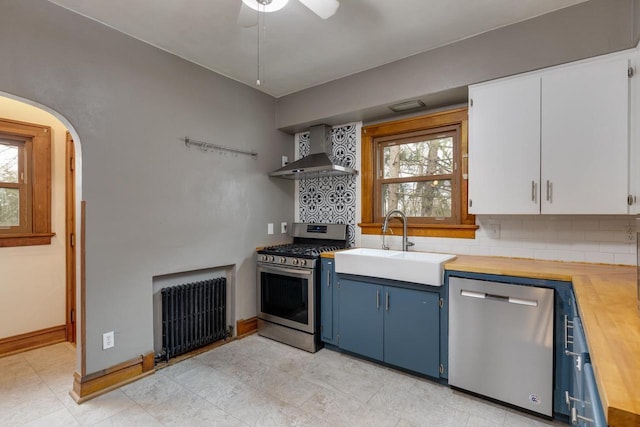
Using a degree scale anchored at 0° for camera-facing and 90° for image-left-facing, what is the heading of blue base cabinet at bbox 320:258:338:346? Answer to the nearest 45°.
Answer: approximately 45°

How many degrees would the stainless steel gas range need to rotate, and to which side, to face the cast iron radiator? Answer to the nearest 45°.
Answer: approximately 45° to its right

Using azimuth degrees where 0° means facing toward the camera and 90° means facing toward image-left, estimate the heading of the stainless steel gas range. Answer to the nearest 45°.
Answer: approximately 45°

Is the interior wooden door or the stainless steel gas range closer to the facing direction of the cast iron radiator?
the stainless steel gas range

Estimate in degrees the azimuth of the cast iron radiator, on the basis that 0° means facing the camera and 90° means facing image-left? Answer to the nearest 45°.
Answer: approximately 315°

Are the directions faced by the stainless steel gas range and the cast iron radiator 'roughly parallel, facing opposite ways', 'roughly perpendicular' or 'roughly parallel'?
roughly perpendicular

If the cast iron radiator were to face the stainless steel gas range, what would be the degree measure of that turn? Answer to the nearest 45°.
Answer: approximately 45° to its left

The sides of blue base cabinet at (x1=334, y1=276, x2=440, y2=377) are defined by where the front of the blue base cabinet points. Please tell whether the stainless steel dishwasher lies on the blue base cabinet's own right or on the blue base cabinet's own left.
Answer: on the blue base cabinet's own left

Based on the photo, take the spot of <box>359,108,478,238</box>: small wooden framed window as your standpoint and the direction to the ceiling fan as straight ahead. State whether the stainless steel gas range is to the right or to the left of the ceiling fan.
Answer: right
